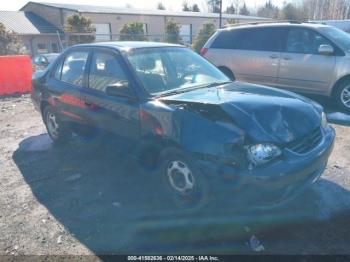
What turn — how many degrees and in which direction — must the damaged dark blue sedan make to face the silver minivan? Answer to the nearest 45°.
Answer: approximately 90° to its left

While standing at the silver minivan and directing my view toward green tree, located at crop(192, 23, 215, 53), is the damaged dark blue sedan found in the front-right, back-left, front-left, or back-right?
back-left

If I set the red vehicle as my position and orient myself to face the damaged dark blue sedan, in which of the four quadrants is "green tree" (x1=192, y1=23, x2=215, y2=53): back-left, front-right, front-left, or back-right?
back-left

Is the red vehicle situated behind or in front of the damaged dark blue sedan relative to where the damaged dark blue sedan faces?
behind

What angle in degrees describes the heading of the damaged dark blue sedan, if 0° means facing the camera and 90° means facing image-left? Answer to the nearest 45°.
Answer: approximately 315°

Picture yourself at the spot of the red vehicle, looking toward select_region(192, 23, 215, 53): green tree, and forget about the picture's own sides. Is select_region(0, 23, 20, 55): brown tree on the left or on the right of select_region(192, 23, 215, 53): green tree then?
left

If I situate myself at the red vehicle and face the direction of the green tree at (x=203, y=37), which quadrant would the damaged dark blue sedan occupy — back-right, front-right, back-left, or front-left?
back-right

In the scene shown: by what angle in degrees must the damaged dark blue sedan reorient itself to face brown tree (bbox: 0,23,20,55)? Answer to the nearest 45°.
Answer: approximately 180°

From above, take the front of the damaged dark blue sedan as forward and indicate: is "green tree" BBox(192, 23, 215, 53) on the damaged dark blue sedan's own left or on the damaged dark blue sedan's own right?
on the damaged dark blue sedan's own left
